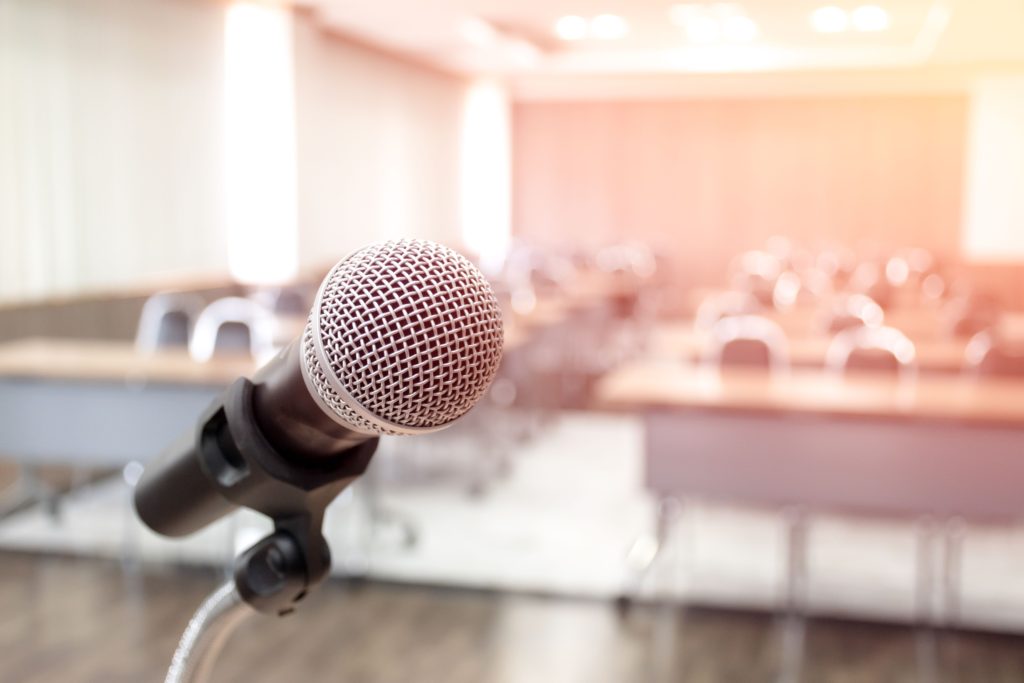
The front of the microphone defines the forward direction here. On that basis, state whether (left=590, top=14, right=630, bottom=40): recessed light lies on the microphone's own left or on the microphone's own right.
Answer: on the microphone's own left

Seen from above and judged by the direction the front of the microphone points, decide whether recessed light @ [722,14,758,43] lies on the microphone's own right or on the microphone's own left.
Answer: on the microphone's own left

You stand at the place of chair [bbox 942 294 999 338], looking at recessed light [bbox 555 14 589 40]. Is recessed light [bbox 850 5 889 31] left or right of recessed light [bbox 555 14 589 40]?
right

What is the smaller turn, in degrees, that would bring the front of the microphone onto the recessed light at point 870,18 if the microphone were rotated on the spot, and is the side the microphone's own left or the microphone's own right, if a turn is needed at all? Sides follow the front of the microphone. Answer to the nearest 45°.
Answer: approximately 90° to the microphone's own left
